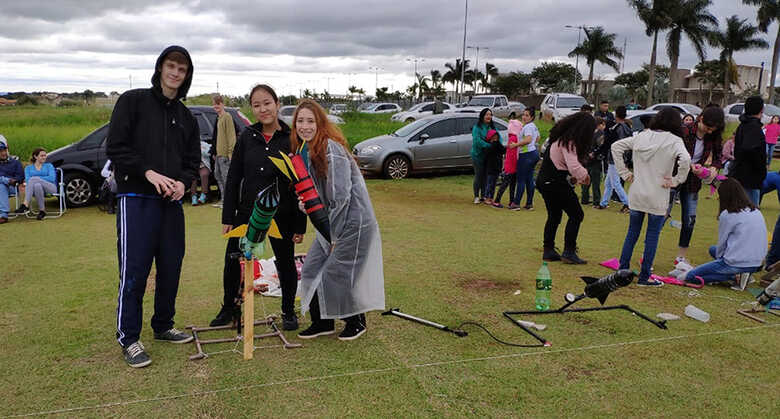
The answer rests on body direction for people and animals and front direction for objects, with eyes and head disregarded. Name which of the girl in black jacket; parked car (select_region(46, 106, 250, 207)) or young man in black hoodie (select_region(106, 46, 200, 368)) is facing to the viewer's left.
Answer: the parked car

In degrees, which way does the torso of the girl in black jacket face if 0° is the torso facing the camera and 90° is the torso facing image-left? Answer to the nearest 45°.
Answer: approximately 0°

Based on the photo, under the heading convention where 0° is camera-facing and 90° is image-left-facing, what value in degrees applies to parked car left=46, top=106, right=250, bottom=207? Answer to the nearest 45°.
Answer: approximately 90°

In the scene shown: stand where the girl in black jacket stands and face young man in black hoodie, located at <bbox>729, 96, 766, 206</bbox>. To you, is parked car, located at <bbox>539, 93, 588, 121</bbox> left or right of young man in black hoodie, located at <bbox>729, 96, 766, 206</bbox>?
left

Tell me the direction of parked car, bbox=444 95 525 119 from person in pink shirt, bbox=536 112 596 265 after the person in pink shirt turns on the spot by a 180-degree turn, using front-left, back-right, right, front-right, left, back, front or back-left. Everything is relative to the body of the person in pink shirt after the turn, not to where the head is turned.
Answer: right

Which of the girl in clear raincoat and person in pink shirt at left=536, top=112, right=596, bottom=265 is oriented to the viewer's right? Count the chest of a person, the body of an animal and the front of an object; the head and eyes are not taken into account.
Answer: the person in pink shirt

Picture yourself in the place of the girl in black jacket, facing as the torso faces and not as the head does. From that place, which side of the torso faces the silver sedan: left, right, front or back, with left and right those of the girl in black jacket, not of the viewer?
back

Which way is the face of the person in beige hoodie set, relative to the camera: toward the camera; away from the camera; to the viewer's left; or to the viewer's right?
away from the camera
